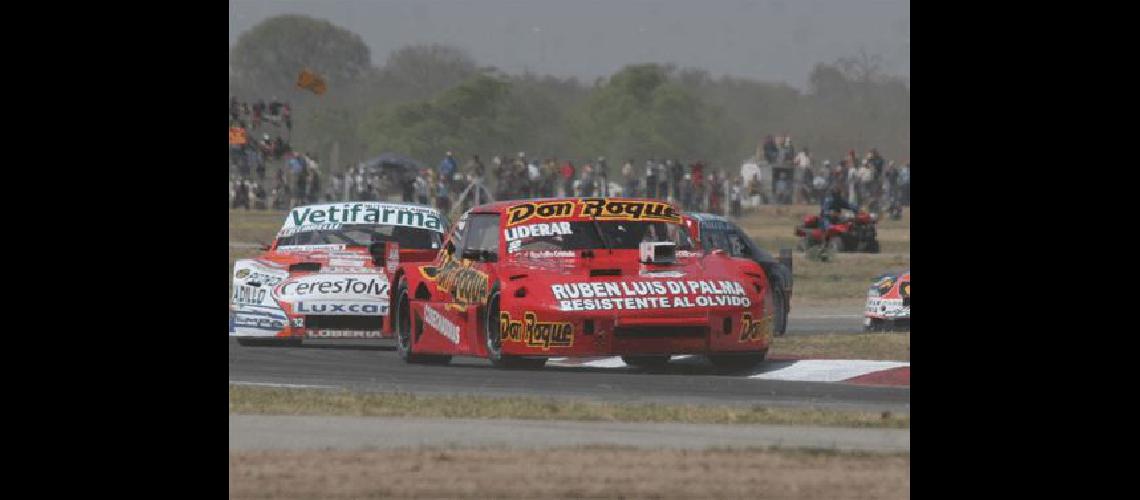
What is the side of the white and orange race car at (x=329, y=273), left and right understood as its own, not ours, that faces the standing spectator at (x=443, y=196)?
back

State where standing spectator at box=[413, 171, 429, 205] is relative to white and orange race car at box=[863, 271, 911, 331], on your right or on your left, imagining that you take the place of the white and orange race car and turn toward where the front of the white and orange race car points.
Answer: on your right

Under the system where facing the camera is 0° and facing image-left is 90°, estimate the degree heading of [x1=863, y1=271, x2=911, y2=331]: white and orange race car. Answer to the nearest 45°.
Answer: approximately 45°

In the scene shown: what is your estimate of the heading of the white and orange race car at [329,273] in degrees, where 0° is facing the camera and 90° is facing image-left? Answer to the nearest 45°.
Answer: approximately 0°

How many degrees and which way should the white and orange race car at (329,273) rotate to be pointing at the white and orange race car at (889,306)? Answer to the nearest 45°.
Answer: approximately 90° to its left

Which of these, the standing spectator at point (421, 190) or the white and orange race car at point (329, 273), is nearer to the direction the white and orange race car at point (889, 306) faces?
the white and orange race car

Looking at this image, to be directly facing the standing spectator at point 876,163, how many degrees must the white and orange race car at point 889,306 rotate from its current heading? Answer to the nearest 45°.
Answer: approximately 135° to its right

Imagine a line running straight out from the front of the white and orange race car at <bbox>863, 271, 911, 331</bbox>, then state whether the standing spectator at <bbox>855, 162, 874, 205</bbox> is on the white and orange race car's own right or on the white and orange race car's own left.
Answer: on the white and orange race car's own right

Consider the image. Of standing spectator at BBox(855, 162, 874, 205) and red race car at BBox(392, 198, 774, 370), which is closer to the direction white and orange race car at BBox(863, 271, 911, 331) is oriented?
the red race car
